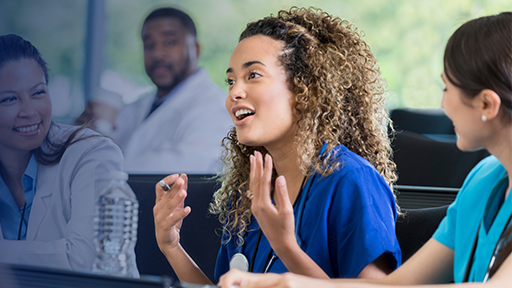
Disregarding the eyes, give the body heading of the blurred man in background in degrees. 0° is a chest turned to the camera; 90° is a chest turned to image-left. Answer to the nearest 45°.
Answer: approximately 45°

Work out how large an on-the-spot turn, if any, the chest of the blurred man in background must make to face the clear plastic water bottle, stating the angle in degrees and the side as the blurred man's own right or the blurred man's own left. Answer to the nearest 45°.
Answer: approximately 45° to the blurred man's own left

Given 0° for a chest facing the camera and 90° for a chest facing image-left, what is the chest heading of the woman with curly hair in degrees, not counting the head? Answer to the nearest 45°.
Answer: approximately 45°
